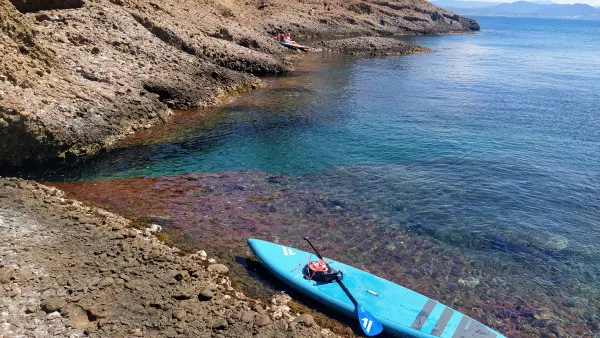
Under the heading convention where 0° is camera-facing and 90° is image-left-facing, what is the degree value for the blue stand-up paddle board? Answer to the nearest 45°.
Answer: approximately 135°
